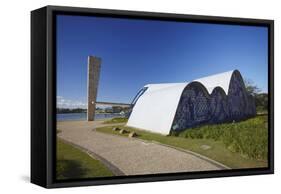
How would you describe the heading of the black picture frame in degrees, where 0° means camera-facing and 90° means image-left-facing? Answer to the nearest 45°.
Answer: approximately 315°
